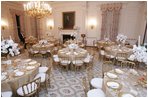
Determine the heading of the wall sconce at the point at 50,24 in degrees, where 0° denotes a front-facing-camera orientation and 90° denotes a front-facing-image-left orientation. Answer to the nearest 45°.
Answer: approximately 0°

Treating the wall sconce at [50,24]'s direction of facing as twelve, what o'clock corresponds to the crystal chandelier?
The crystal chandelier is roughly at 12 o'clock from the wall sconce.

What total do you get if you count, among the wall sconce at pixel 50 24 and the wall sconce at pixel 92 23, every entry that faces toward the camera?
2

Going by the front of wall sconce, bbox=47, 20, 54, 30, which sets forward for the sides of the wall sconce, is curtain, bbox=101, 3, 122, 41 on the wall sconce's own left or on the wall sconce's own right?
on the wall sconce's own left

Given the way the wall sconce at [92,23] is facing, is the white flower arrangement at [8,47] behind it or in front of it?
in front

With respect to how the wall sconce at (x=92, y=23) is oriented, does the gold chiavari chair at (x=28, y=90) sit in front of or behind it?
in front

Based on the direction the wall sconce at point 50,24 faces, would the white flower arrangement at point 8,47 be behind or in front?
in front

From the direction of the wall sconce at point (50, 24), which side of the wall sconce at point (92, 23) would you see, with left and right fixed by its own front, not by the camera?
right

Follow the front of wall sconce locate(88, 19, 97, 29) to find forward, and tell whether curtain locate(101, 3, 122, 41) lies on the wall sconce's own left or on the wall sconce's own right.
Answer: on the wall sconce's own left

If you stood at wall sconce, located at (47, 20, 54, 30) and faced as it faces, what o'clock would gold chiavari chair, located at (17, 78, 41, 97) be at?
The gold chiavari chair is roughly at 12 o'clock from the wall sconce.
